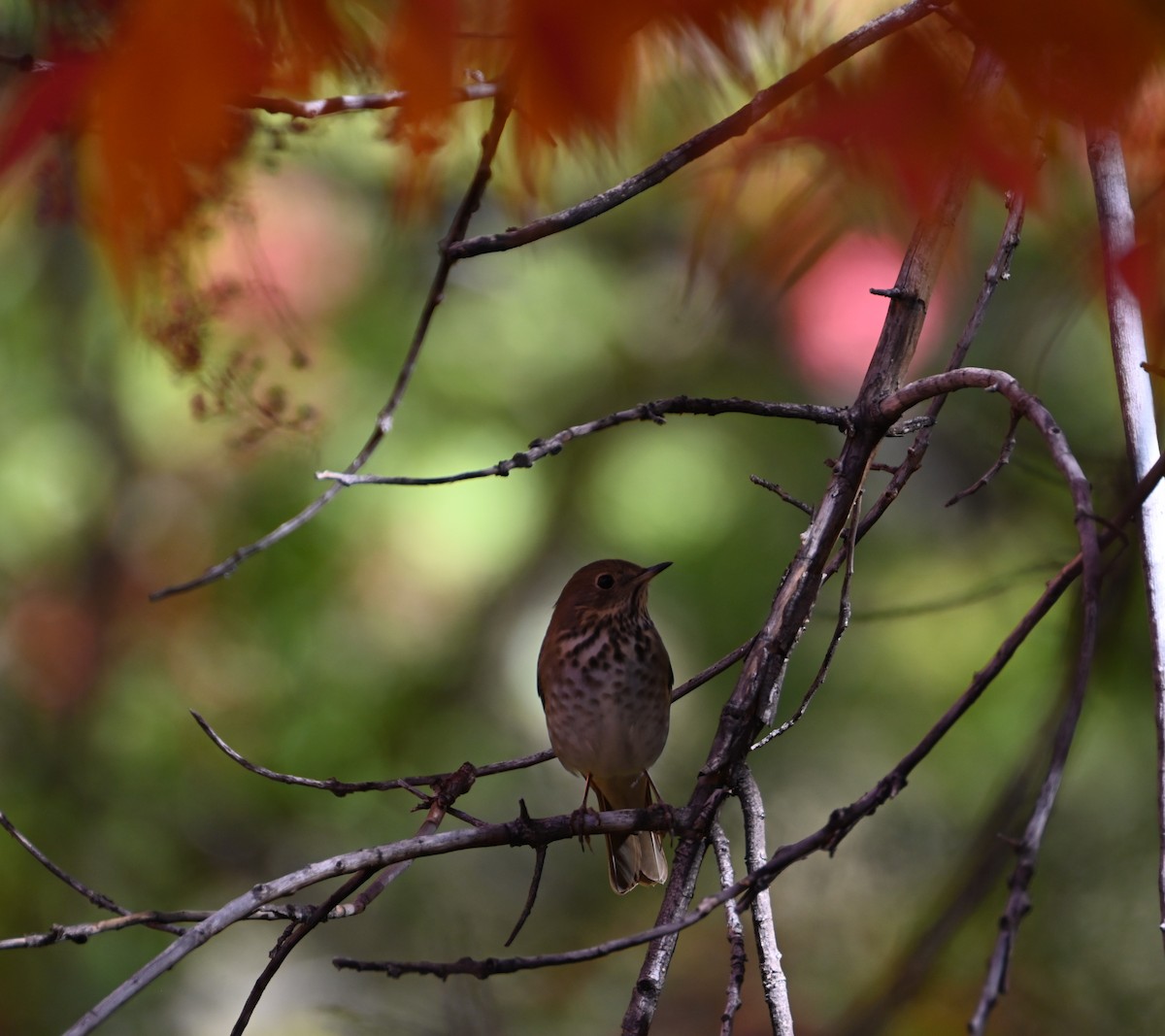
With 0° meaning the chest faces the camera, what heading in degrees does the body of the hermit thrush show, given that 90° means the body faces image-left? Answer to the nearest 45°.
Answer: approximately 0°
